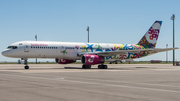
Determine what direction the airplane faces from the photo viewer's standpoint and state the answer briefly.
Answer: facing the viewer and to the left of the viewer
